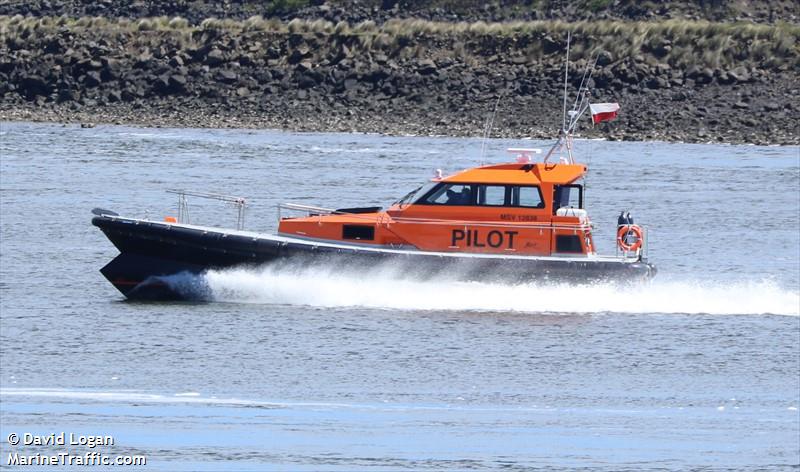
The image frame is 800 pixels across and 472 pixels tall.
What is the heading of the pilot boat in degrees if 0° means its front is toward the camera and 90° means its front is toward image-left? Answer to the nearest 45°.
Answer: approximately 90°
